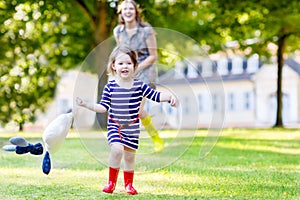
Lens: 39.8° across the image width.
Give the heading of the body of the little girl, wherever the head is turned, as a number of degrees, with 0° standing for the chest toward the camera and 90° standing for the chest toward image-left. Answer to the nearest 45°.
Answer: approximately 0°

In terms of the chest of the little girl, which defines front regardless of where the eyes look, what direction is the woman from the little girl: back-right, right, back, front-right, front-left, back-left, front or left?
back

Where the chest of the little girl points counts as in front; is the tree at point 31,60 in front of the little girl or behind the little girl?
behind

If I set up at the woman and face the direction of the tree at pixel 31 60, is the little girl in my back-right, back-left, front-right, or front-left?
back-left
